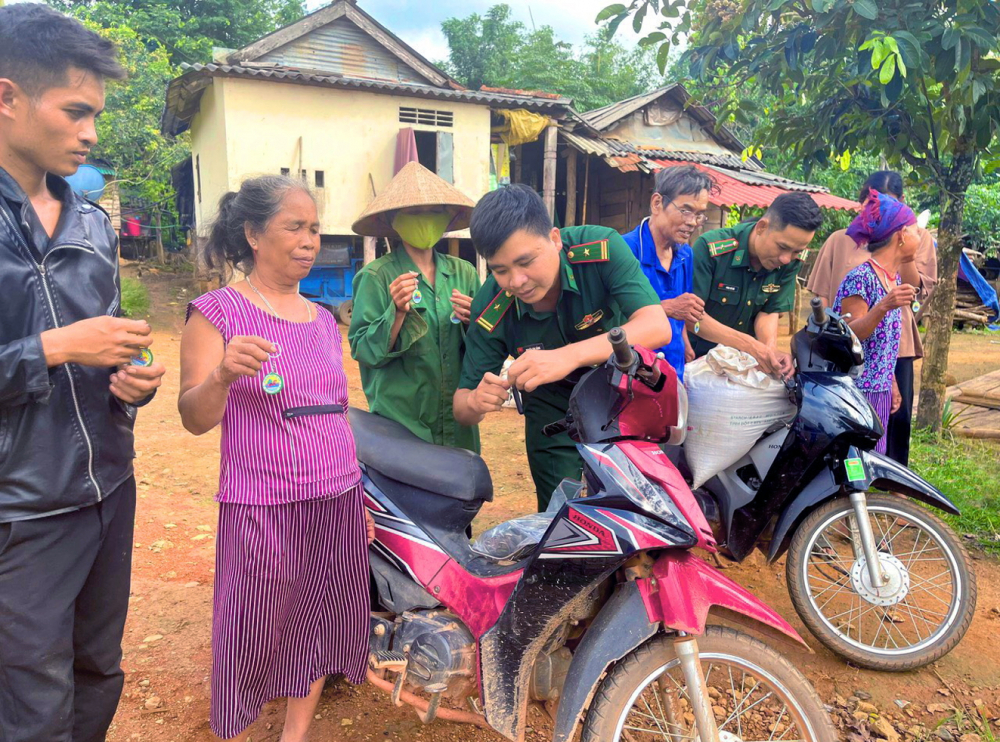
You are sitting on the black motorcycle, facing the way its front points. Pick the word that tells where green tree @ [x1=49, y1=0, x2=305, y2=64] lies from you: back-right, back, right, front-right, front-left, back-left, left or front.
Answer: back

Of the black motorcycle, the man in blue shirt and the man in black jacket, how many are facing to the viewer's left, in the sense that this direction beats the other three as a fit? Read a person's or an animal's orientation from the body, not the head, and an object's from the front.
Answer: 0

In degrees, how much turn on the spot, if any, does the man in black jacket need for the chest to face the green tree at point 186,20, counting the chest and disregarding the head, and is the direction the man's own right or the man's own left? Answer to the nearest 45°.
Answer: approximately 135° to the man's own left

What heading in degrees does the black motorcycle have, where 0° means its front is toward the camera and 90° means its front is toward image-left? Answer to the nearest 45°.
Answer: approximately 315°

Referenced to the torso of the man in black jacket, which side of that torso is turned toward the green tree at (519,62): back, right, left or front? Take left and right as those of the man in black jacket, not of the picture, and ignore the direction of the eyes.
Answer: left

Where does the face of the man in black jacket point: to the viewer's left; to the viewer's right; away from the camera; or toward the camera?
to the viewer's right

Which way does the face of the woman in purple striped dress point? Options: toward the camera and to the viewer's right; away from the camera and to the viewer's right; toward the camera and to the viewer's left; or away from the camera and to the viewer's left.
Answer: toward the camera and to the viewer's right

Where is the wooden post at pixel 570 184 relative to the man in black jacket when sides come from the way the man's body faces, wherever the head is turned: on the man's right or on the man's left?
on the man's left

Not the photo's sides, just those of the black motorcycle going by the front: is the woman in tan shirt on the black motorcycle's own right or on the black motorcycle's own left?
on the black motorcycle's own left

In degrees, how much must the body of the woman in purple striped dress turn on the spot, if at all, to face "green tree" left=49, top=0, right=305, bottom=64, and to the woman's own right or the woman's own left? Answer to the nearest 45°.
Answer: approximately 135° to the woman's own left

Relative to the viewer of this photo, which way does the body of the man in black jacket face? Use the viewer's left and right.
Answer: facing the viewer and to the right of the viewer
